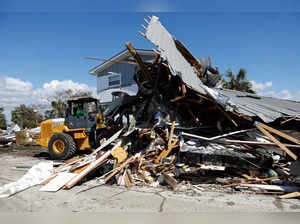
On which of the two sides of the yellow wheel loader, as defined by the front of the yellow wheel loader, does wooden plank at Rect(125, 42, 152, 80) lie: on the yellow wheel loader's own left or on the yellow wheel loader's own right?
on the yellow wheel loader's own left

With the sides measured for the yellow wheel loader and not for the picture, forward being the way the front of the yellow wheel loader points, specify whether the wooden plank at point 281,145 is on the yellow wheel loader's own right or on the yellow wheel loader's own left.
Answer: on the yellow wheel loader's own right
